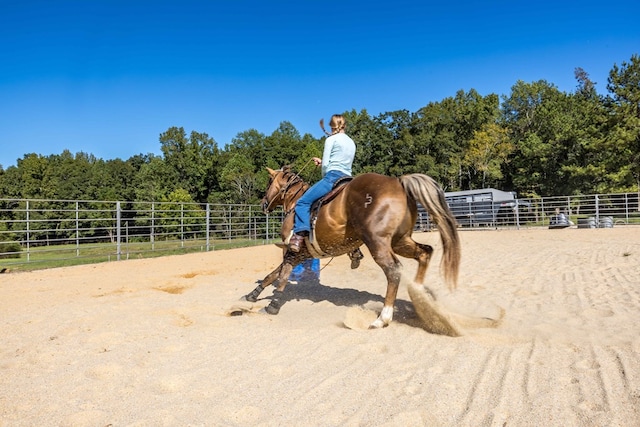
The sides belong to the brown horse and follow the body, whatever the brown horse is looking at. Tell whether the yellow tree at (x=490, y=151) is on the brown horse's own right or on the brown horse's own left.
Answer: on the brown horse's own right

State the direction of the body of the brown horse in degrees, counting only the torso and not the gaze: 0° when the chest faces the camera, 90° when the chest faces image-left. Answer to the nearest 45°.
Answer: approximately 135°

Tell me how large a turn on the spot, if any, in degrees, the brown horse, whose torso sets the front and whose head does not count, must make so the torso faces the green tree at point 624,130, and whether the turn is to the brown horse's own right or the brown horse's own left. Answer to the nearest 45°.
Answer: approximately 90° to the brown horse's own right
